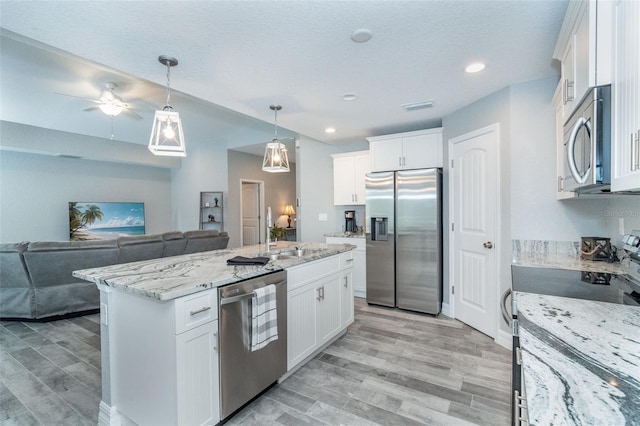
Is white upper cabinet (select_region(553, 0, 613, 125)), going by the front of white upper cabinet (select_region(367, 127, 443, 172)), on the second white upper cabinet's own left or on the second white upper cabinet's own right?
on the second white upper cabinet's own left

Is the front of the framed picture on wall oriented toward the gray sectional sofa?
yes

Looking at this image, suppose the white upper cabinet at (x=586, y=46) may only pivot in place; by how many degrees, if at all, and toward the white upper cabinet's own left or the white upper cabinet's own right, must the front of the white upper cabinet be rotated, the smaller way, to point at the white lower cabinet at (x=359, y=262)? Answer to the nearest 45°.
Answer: approximately 45° to the white upper cabinet's own right

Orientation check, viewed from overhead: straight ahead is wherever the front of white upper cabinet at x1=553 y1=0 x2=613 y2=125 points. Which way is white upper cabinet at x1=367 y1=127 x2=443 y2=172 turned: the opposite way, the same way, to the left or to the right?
to the left

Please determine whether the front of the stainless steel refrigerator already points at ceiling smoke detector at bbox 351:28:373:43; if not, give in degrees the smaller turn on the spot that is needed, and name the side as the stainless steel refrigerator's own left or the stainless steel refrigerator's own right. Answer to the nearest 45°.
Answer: approximately 45° to the stainless steel refrigerator's own left

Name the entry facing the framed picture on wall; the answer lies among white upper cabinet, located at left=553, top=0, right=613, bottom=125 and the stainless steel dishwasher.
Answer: the white upper cabinet

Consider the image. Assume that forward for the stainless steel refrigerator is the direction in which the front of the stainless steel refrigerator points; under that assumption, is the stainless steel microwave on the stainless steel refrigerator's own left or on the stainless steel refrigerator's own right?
on the stainless steel refrigerator's own left

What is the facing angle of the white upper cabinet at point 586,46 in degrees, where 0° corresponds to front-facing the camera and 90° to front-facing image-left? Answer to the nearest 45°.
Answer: approximately 90°

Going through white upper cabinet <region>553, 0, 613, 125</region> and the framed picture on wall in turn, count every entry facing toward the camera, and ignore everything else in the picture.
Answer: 1

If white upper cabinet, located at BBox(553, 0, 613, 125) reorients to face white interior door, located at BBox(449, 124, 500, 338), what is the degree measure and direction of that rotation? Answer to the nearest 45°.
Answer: approximately 45° to its right

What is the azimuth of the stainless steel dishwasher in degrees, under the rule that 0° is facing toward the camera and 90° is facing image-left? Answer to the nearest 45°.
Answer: approximately 315°
